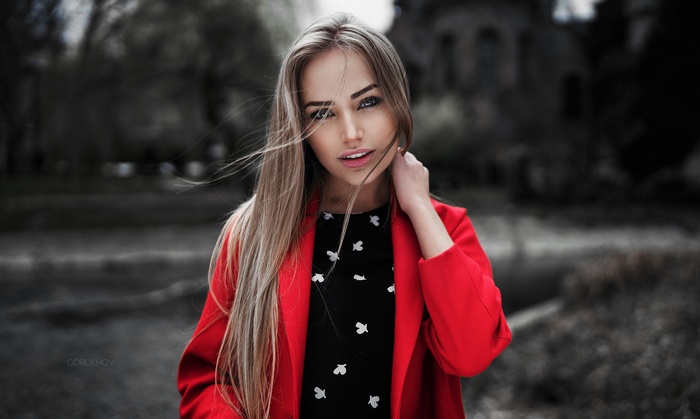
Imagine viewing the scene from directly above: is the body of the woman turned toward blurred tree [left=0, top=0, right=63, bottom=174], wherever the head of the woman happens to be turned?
no

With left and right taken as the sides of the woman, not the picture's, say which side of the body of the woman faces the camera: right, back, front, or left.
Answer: front

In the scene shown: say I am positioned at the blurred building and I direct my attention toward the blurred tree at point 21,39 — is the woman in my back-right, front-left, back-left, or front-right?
front-left

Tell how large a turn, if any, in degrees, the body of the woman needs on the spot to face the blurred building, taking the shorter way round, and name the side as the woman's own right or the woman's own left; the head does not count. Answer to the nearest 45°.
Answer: approximately 180°

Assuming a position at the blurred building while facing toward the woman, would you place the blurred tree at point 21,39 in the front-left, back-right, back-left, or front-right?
front-right

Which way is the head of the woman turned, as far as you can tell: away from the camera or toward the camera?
toward the camera

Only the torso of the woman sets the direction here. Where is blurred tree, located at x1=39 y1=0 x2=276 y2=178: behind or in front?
behind

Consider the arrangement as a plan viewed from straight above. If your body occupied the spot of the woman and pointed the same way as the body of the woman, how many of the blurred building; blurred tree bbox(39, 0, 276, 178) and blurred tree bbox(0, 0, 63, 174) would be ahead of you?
0

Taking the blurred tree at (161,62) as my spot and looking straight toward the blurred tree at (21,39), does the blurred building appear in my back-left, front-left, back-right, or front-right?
back-right
